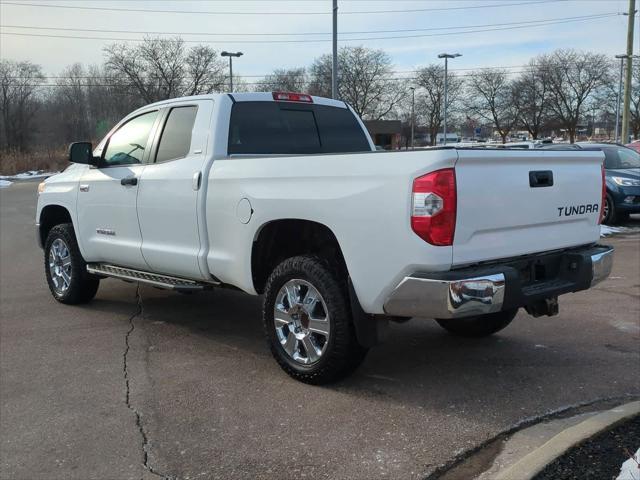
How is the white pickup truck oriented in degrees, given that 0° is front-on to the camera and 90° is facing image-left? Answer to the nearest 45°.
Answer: approximately 135°

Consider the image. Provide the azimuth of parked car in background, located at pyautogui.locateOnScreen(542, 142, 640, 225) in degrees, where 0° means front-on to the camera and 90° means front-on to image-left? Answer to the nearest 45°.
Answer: approximately 315°
